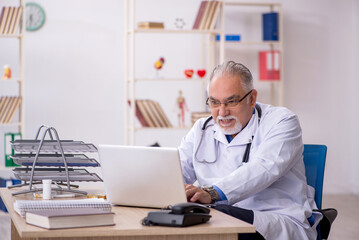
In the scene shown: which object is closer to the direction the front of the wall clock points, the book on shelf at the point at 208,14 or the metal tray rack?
the metal tray rack

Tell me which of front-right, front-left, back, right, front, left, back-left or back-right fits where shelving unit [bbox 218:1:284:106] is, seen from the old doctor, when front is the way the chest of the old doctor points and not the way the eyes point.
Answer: back-right

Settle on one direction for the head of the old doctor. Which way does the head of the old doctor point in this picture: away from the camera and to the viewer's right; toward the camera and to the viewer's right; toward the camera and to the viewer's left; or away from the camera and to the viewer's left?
toward the camera and to the viewer's left

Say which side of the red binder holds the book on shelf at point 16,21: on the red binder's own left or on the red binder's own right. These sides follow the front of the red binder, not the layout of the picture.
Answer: on the red binder's own right

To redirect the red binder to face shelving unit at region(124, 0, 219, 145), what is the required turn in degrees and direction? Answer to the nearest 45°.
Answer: approximately 45° to its right

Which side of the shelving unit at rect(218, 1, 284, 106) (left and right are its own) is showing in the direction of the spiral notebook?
front

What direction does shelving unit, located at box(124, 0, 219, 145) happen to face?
toward the camera

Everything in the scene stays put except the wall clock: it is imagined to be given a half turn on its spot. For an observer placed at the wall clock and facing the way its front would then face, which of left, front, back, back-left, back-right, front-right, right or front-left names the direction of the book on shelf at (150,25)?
back-right

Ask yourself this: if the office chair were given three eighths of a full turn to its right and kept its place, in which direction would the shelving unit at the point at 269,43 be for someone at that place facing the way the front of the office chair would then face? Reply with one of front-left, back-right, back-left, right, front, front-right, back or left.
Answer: front

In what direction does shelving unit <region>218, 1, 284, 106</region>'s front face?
toward the camera

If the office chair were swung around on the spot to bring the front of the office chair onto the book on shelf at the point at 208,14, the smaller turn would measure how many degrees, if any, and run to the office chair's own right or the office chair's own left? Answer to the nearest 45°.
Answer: approximately 135° to the office chair's own right

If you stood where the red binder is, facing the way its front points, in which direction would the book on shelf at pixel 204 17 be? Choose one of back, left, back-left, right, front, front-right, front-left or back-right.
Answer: front-right

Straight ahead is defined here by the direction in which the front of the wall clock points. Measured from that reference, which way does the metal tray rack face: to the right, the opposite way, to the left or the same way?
to the left

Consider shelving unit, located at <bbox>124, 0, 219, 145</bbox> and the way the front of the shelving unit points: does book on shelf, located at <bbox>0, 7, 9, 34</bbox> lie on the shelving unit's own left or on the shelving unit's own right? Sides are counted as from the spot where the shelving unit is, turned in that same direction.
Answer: on the shelving unit's own right

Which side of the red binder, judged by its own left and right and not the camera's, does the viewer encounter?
front

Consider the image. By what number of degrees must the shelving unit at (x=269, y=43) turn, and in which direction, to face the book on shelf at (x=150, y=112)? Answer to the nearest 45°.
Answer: approximately 45° to its right
